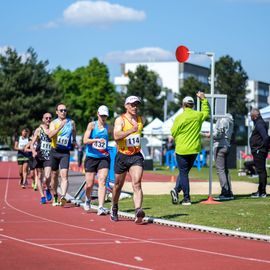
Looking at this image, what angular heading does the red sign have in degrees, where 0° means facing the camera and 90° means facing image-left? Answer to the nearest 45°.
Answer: approximately 0°

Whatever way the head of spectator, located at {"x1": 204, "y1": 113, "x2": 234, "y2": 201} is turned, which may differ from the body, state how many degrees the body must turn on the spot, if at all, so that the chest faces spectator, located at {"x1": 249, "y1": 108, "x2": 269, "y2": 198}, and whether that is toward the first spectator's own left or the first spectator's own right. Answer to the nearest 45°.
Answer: approximately 135° to the first spectator's own right

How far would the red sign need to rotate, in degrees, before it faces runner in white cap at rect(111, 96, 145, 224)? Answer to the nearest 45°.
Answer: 0° — it already faces them

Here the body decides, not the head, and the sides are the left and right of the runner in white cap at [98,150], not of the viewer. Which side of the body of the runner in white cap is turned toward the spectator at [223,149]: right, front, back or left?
left

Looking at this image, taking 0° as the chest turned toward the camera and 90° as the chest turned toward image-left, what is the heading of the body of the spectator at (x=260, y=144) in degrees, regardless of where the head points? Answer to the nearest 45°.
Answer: approximately 90°

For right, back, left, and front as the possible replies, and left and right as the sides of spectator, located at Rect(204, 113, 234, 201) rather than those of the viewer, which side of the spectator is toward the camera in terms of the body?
left
